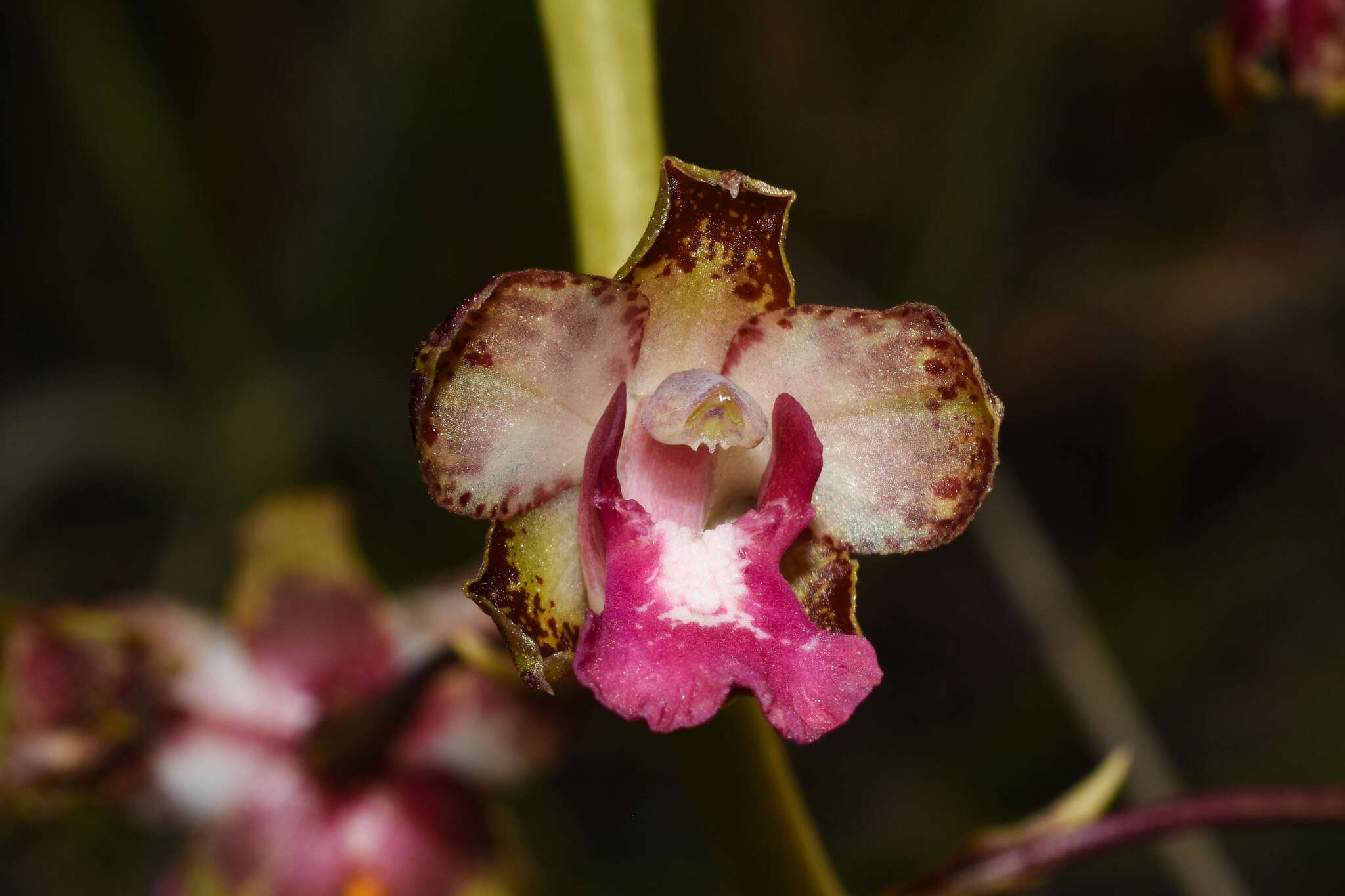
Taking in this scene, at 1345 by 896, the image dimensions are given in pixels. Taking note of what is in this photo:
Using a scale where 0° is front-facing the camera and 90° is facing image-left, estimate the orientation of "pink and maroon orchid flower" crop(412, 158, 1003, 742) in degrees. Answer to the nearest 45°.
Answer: approximately 0°

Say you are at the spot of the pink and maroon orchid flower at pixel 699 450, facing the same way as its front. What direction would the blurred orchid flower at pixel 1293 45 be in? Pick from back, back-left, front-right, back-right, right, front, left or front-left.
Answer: back-left

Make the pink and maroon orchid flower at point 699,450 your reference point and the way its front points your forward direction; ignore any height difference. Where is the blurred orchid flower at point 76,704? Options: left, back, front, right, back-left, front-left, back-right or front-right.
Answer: back-right
